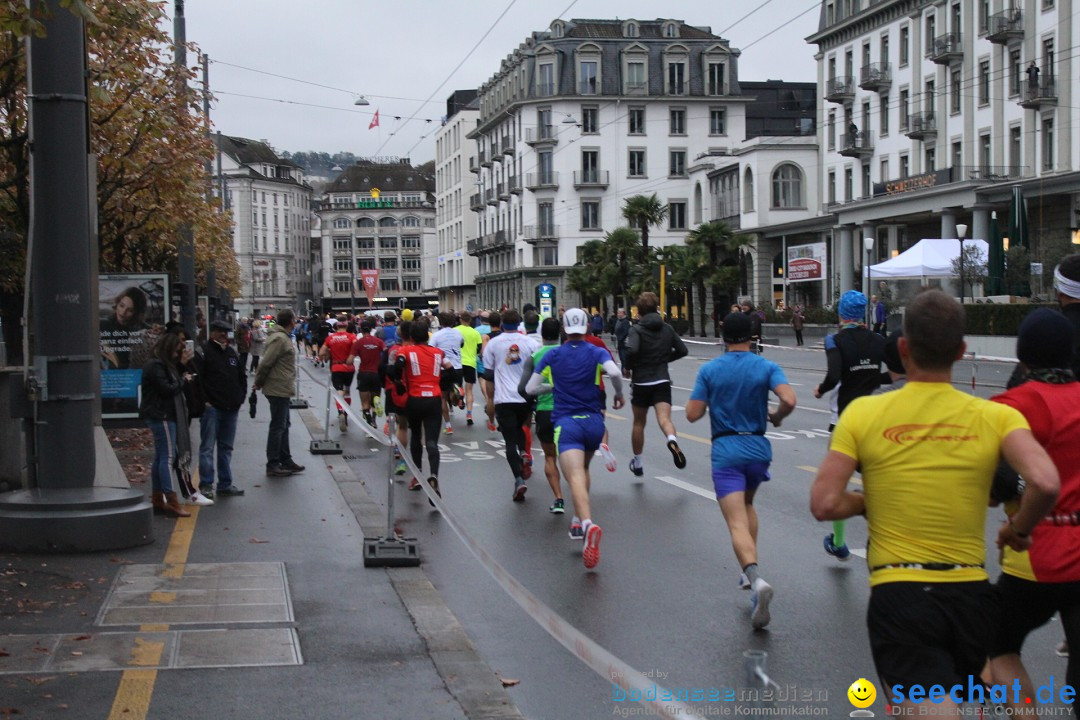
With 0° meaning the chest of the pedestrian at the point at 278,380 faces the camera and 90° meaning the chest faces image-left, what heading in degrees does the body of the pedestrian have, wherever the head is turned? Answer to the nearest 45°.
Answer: approximately 270°

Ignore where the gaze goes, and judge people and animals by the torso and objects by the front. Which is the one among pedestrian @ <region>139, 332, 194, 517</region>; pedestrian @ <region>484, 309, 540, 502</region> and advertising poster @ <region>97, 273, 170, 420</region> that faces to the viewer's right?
pedestrian @ <region>139, 332, 194, 517</region>

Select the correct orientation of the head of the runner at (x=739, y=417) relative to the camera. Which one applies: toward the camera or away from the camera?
away from the camera

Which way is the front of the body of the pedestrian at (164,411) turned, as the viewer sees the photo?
to the viewer's right

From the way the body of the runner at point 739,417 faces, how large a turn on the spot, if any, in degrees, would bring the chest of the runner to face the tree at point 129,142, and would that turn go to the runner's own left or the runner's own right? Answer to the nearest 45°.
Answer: approximately 45° to the runner's own left

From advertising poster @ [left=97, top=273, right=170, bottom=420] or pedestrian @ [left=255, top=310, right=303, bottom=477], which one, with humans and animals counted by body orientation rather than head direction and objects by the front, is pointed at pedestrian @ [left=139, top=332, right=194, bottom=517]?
the advertising poster

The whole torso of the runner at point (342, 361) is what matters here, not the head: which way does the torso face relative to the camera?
away from the camera

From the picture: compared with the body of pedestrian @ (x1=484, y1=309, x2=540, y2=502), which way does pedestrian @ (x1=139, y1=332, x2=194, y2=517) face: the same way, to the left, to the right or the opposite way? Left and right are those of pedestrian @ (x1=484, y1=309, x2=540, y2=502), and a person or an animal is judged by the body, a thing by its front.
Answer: to the right

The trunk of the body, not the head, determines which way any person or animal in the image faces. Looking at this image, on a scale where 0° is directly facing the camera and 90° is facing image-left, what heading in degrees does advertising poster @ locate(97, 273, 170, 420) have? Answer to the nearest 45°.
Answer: approximately 0°

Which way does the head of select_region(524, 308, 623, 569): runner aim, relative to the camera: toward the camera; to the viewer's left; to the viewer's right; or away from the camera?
away from the camera

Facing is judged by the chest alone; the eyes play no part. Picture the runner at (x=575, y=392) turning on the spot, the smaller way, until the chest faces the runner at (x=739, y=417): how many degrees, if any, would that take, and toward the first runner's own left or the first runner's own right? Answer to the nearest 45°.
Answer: approximately 135° to the first runner's own right

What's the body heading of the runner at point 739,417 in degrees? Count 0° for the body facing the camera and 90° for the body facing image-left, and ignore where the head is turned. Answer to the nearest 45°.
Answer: approximately 180°

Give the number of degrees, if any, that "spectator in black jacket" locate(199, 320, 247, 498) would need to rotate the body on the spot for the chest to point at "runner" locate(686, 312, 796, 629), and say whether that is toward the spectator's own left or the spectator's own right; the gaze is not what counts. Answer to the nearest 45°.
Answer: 0° — they already face them

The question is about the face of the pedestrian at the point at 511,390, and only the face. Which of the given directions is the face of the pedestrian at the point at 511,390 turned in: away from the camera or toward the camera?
away from the camera

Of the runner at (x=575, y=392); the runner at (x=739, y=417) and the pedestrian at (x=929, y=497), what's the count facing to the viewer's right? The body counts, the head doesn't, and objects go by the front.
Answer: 0
